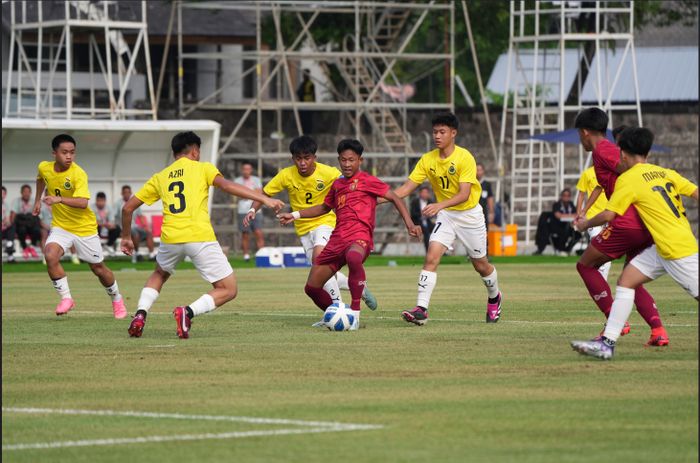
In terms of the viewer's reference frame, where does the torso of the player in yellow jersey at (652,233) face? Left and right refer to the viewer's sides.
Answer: facing away from the viewer and to the left of the viewer

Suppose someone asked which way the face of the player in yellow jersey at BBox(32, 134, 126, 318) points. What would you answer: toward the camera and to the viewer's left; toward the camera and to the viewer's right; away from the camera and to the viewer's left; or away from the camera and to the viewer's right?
toward the camera and to the viewer's right

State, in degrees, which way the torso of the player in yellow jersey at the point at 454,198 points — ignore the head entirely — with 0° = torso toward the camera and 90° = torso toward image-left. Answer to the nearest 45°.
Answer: approximately 45°

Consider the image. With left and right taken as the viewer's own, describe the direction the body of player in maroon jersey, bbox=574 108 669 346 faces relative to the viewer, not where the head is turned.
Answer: facing to the left of the viewer

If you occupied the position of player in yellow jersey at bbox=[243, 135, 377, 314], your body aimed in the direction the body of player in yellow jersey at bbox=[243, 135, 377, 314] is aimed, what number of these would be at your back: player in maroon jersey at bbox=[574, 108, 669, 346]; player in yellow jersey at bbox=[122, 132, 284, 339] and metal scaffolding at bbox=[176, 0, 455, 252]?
1

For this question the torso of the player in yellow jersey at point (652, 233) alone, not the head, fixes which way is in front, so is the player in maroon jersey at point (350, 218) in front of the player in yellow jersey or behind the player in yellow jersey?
in front

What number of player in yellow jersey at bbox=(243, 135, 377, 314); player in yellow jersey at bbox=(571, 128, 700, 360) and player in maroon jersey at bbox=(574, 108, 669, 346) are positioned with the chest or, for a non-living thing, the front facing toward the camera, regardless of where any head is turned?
1

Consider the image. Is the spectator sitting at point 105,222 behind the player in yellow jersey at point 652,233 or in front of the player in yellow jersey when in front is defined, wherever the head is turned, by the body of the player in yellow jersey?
in front

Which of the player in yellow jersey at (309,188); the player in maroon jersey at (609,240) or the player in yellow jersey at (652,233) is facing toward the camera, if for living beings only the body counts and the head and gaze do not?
the player in yellow jersey at (309,188)
